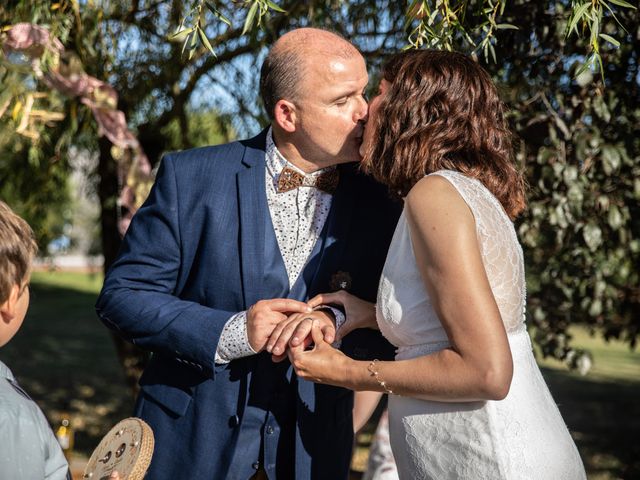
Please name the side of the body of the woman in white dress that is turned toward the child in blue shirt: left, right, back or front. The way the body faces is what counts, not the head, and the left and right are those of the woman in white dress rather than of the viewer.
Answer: front

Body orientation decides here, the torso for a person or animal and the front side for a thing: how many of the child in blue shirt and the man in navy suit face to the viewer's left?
0

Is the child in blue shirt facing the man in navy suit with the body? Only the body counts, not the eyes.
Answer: yes

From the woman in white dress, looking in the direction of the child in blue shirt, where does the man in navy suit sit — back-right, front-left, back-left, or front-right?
front-right

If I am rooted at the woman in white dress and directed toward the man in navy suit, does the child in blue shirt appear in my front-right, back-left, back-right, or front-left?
front-left

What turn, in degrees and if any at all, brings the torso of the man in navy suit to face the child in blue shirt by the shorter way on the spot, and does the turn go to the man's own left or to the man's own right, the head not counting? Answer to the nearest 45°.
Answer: approximately 90° to the man's own right

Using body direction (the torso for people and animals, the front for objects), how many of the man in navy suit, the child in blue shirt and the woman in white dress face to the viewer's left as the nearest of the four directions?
1

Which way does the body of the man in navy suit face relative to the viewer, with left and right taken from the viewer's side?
facing the viewer and to the right of the viewer

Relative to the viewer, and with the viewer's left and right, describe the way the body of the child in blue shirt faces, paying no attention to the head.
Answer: facing away from the viewer and to the right of the viewer

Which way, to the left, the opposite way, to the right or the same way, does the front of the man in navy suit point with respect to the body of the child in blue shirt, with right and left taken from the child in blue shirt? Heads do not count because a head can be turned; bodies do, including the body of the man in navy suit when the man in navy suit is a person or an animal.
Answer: to the right
